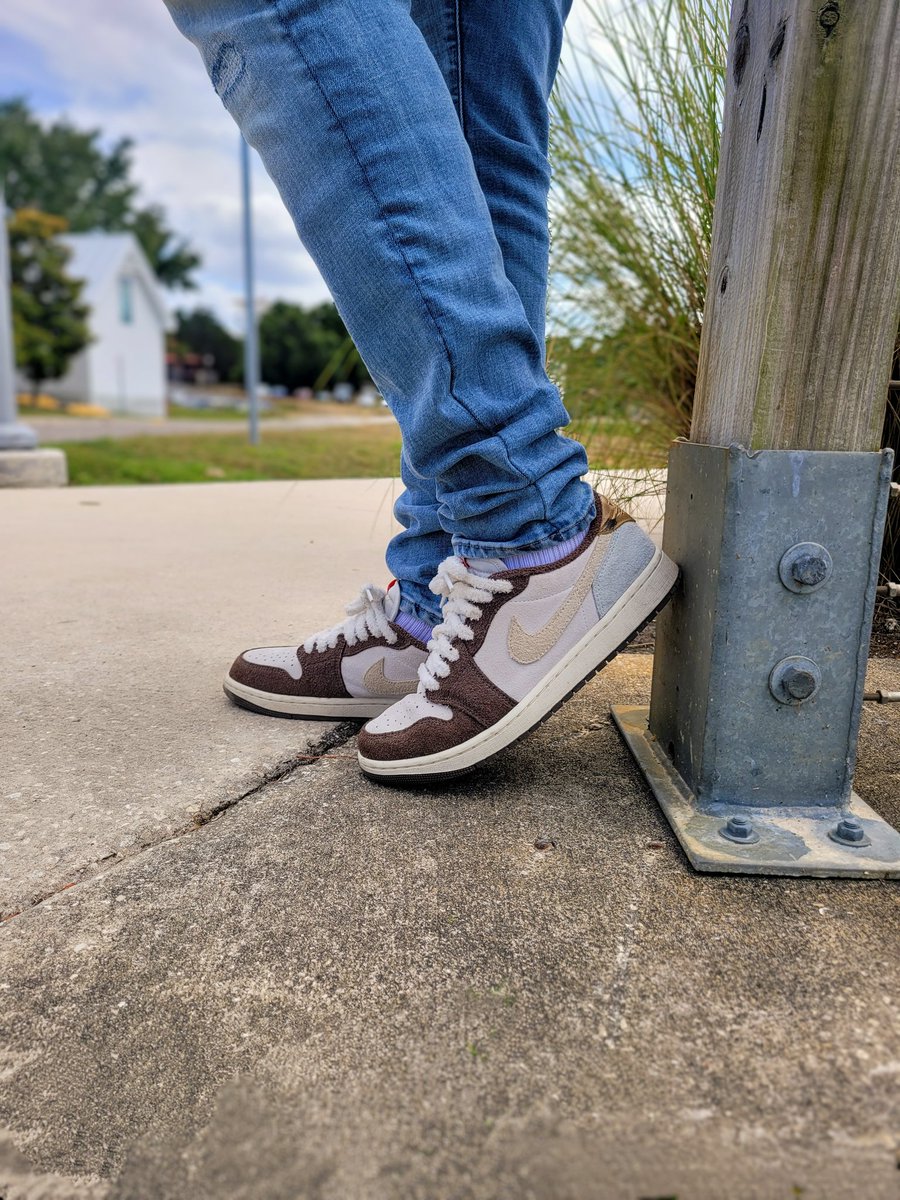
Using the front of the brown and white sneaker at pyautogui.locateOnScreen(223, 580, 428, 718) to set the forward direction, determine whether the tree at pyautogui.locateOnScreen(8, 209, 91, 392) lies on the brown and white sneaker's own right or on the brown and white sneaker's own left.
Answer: on the brown and white sneaker's own right

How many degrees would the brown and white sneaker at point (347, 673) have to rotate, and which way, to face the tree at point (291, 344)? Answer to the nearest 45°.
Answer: approximately 90° to its right

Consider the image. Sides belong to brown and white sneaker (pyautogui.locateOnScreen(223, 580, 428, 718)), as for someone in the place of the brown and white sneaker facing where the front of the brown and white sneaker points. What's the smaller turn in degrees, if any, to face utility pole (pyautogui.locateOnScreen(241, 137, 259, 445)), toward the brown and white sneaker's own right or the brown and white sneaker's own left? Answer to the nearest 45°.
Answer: approximately 90° to the brown and white sneaker's own right

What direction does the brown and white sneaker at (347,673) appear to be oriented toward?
to the viewer's left

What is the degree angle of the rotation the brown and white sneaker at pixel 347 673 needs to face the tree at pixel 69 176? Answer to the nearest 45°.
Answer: approximately 90° to its right
